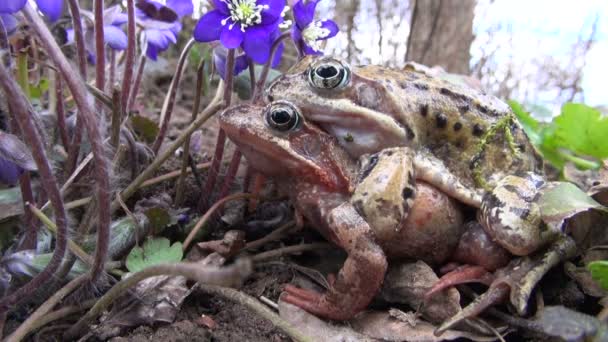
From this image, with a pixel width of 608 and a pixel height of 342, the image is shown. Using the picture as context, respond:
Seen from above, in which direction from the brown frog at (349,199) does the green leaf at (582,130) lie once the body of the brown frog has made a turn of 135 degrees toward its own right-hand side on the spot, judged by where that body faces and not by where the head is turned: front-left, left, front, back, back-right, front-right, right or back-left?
front

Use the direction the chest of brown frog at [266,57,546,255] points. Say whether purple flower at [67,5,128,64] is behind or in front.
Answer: in front

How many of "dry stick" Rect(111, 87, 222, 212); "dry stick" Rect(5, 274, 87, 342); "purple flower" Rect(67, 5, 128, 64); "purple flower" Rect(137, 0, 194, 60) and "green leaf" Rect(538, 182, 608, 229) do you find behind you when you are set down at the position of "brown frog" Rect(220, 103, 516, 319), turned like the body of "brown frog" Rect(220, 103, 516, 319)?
1

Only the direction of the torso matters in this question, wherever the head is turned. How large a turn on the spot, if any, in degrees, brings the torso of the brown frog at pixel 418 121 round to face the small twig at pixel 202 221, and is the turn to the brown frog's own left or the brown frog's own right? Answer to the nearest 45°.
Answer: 0° — it already faces it

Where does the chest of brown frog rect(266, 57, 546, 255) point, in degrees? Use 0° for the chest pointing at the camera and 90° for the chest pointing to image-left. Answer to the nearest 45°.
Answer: approximately 90°

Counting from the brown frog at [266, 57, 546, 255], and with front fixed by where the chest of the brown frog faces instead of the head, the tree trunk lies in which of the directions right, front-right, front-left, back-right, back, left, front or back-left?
right

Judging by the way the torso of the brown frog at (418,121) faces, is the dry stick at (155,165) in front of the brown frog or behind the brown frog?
in front

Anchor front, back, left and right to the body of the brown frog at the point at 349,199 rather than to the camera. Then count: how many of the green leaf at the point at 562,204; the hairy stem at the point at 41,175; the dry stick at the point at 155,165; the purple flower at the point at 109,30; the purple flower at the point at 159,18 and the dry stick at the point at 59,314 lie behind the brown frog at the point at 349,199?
1

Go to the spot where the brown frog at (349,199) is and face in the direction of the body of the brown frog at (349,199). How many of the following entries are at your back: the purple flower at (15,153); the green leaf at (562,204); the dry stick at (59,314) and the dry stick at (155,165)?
1

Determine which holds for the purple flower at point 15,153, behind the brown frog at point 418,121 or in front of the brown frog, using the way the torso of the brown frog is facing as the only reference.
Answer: in front

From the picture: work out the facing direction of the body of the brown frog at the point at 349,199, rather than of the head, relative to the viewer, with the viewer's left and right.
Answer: facing to the left of the viewer
